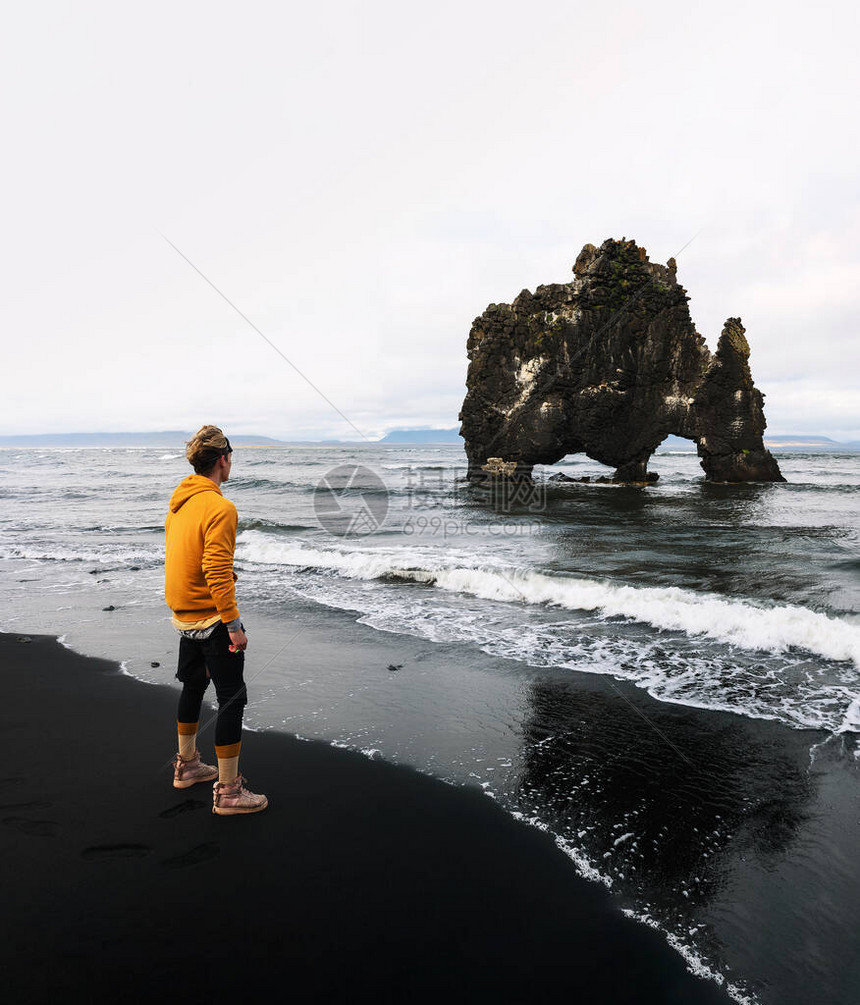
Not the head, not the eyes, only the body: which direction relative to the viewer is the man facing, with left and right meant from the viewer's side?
facing away from the viewer and to the right of the viewer

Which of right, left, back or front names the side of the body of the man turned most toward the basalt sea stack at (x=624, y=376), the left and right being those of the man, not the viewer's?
front

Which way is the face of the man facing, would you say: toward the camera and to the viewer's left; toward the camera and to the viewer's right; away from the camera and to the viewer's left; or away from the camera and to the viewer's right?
away from the camera and to the viewer's right
